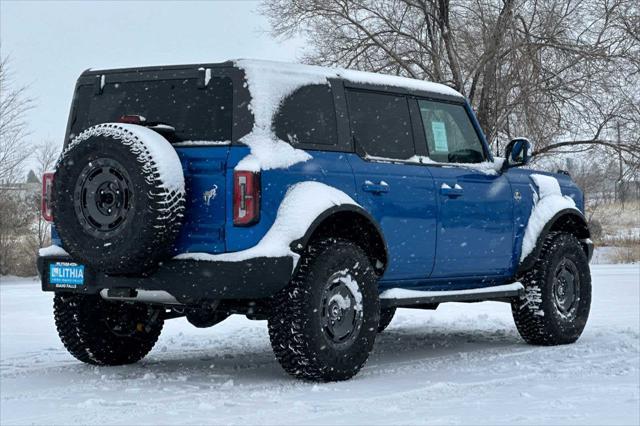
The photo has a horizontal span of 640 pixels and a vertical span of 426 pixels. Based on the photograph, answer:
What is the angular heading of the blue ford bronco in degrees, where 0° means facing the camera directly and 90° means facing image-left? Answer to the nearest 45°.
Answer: approximately 225°

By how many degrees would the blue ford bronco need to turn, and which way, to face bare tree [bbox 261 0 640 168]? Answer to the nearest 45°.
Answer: approximately 45° to its left
